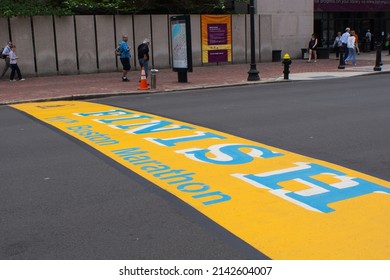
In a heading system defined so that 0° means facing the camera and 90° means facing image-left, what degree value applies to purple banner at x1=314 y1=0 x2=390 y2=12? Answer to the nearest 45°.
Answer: approximately 0°

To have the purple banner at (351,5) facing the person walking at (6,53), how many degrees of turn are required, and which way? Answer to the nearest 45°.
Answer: approximately 45° to its right
